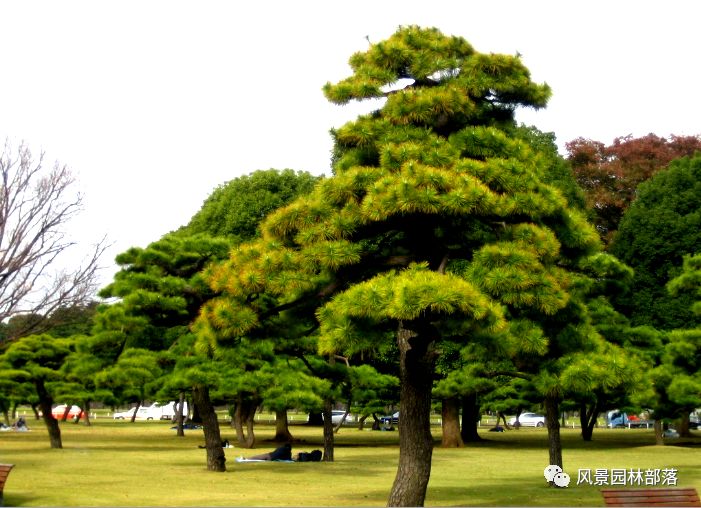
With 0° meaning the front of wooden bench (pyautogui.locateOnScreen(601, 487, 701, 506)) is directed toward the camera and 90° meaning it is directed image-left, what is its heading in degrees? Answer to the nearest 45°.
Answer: approximately 180°

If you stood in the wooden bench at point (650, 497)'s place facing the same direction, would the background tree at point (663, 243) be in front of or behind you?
in front

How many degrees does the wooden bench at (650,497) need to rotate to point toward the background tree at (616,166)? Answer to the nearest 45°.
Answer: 0° — it already faces it

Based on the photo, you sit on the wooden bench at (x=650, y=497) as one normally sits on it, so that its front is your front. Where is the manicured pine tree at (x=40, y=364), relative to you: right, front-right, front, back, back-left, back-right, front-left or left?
front-left

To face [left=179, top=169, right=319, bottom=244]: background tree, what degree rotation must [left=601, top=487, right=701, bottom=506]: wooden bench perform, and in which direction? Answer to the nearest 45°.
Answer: approximately 45° to its left

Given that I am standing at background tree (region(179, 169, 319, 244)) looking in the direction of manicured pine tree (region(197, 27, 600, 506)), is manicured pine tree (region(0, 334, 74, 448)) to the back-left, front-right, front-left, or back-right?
front-right
